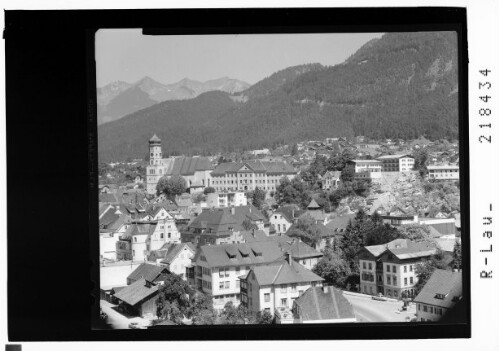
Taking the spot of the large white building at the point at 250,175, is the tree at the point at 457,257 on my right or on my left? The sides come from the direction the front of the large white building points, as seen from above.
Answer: on my left

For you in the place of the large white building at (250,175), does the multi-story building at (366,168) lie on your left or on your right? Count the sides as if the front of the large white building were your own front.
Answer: on your left

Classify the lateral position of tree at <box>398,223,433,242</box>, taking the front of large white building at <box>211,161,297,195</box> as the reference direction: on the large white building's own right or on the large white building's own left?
on the large white building's own left

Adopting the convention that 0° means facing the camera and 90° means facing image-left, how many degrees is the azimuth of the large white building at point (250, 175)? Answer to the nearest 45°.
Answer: approximately 0°
